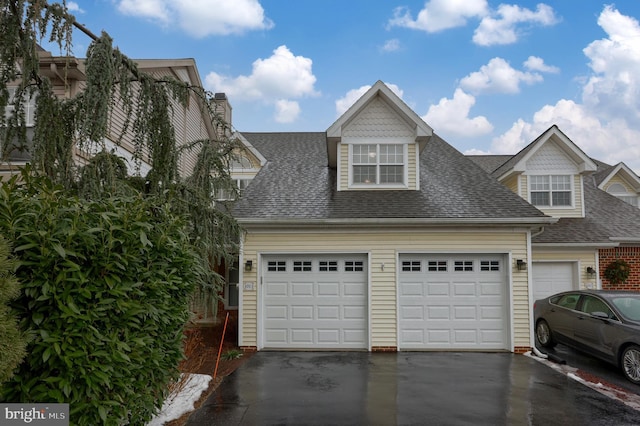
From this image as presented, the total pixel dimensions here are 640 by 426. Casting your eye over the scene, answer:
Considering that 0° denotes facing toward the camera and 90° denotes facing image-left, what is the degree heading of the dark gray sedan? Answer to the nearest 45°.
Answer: approximately 315°

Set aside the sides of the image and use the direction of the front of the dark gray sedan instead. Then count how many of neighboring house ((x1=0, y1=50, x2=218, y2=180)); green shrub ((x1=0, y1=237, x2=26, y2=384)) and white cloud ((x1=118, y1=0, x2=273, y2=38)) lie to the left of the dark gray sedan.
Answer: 0

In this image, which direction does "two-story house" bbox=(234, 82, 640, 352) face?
toward the camera

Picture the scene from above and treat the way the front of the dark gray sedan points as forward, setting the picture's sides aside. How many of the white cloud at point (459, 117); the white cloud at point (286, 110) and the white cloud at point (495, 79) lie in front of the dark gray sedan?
0

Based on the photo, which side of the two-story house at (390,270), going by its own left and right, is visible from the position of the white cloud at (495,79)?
back

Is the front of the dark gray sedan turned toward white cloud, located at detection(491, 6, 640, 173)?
no

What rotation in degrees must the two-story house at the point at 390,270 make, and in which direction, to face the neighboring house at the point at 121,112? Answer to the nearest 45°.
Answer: approximately 90° to its right

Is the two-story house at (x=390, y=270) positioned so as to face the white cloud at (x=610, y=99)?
no

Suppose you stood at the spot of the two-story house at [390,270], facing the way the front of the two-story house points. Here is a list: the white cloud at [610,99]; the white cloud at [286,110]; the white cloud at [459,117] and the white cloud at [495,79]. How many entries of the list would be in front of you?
0

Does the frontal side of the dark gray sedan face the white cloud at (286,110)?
no
